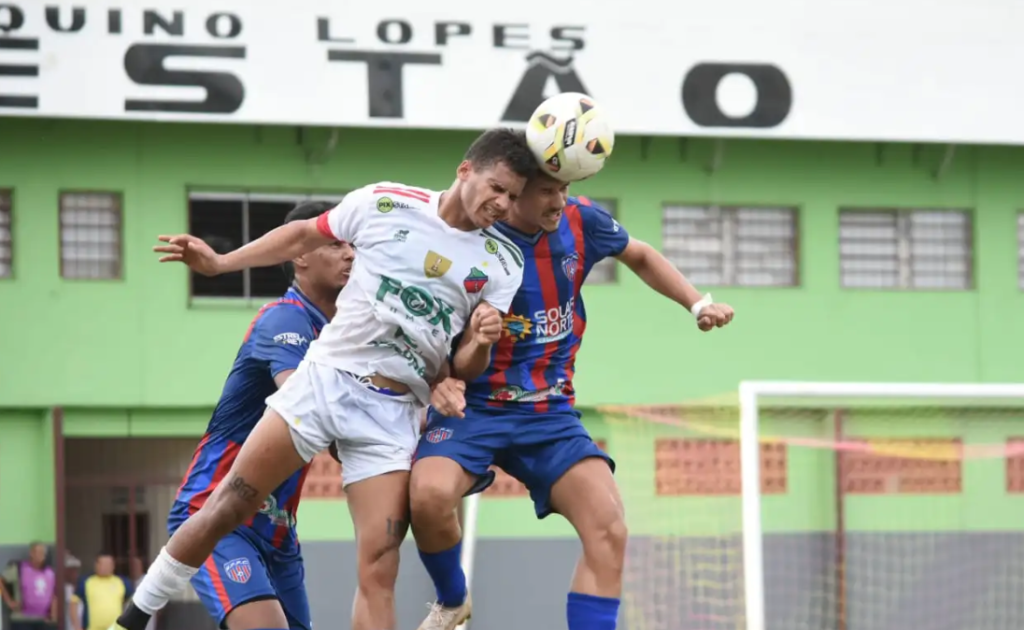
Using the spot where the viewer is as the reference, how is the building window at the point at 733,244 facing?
facing the viewer

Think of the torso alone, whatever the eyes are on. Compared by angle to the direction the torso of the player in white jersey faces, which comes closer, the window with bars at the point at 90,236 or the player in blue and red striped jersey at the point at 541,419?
the player in blue and red striped jersey

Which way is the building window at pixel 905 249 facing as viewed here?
toward the camera

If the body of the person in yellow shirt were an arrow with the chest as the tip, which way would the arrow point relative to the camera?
toward the camera

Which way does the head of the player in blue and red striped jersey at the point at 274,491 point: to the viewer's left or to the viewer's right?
to the viewer's right

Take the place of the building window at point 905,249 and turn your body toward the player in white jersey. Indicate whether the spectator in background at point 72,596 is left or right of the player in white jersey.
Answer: right

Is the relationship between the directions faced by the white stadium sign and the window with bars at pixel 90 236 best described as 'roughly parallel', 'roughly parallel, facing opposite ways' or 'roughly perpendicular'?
roughly parallel

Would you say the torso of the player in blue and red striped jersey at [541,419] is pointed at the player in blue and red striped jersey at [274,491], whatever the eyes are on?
no

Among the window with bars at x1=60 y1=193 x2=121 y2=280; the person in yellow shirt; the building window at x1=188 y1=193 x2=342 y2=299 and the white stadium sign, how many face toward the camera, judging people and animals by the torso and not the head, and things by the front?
4

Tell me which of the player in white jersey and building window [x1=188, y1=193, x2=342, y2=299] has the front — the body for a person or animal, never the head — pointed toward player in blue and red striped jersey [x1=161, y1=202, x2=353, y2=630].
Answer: the building window

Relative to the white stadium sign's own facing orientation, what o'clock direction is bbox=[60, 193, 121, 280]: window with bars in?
The window with bars is roughly at 3 o'clock from the white stadium sign.

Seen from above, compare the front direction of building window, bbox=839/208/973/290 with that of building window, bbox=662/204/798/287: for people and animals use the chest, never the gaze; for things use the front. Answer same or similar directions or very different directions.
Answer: same or similar directions

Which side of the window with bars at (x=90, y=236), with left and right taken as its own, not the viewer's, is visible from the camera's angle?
front

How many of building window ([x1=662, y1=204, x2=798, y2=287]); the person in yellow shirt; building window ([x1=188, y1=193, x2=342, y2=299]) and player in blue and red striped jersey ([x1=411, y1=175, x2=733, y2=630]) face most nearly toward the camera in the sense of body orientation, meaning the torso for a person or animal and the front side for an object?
4

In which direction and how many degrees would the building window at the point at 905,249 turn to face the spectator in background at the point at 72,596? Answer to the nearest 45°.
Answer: approximately 45° to its right

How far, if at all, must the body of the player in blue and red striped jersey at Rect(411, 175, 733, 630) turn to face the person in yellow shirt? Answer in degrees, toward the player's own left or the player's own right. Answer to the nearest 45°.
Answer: approximately 135° to the player's own right
